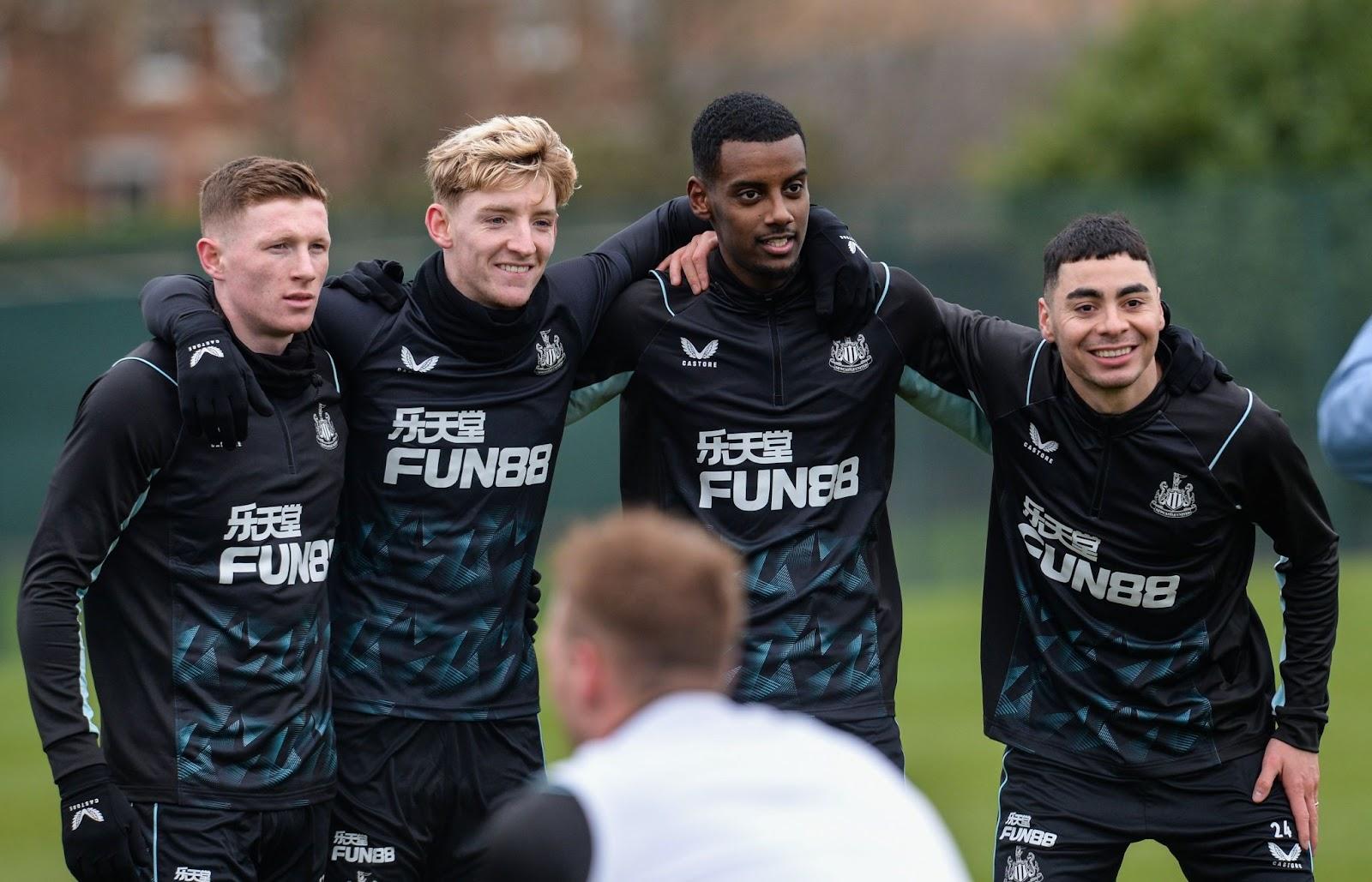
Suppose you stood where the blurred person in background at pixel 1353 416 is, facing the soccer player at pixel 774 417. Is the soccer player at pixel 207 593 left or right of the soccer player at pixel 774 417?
left

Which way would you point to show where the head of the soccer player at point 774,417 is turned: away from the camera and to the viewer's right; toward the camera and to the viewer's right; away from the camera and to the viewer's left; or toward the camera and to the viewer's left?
toward the camera and to the viewer's right

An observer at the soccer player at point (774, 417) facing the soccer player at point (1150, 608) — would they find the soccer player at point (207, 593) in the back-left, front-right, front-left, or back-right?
back-right

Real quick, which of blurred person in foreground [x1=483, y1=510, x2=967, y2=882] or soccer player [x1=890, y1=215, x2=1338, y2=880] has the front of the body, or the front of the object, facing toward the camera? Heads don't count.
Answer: the soccer player

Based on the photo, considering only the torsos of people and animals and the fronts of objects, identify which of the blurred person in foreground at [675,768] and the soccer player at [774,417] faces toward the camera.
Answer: the soccer player

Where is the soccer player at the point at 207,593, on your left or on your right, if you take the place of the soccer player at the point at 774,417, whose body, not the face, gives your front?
on your right

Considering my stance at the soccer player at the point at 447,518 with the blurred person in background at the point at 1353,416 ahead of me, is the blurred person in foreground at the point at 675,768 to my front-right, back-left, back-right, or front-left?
front-right

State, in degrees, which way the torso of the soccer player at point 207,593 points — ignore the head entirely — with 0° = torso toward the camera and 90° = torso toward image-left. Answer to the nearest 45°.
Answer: approximately 315°

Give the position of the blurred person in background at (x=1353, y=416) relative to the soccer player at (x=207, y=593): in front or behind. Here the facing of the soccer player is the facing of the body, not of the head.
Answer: in front

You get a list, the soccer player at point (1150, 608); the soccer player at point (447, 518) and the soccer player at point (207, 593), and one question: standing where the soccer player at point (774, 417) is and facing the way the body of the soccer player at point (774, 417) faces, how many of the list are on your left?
1

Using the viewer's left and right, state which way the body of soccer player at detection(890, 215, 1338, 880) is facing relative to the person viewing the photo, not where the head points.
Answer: facing the viewer

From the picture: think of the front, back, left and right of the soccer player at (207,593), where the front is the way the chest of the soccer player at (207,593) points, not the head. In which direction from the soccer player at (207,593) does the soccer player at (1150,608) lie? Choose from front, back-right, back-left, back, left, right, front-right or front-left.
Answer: front-left

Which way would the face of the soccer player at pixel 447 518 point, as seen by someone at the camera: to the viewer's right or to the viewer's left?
to the viewer's right

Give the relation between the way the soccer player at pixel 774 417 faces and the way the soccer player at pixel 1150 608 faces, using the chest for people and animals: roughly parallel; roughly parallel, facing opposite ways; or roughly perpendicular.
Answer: roughly parallel

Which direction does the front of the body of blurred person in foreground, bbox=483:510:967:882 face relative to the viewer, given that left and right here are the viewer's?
facing away from the viewer and to the left of the viewer
